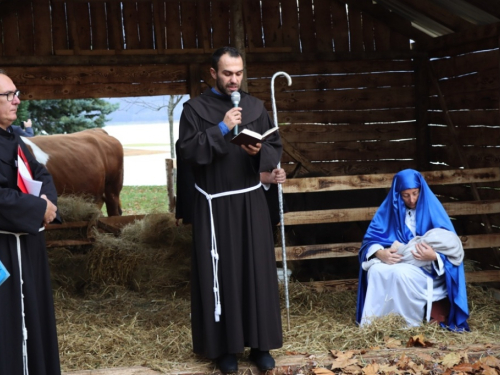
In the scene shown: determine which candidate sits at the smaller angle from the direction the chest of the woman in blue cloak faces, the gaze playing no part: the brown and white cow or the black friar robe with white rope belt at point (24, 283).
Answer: the black friar robe with white rope belt

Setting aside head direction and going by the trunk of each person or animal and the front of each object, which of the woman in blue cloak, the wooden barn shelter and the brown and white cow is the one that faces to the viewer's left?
the brown and white cow

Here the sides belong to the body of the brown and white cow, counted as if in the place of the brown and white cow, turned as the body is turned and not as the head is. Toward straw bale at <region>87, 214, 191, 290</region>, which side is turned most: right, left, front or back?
left

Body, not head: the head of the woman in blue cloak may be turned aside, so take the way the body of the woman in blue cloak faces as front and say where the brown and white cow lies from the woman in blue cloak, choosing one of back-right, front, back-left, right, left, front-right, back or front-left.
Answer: back-right

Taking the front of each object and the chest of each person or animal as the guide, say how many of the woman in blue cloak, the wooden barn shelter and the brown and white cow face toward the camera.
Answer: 2

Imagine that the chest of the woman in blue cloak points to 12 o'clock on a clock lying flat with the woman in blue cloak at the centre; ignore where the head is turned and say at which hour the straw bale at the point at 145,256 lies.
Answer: The straw bale is roughly at 4 o'clock from the woman in blue cloak.

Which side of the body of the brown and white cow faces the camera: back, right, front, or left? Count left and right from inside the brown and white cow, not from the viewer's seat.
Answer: left

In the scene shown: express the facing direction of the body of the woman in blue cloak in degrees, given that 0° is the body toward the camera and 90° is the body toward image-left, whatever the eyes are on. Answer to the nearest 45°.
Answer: approximately 0°

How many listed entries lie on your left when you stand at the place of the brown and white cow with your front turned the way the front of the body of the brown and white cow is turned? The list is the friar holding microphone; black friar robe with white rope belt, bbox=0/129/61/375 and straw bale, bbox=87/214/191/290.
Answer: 3

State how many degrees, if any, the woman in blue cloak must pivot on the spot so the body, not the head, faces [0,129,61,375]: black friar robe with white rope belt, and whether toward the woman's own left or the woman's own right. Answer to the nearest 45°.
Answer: approximately 45° to the woman's own right

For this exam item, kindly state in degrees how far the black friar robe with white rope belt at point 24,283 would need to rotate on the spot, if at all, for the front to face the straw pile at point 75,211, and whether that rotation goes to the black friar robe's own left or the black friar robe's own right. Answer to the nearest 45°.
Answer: approximately 135° to the black friar robe's own left

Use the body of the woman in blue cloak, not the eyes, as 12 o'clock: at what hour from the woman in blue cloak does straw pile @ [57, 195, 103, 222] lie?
The straw pile is roughly at 4 o'clock from the woman in blue cloak.
